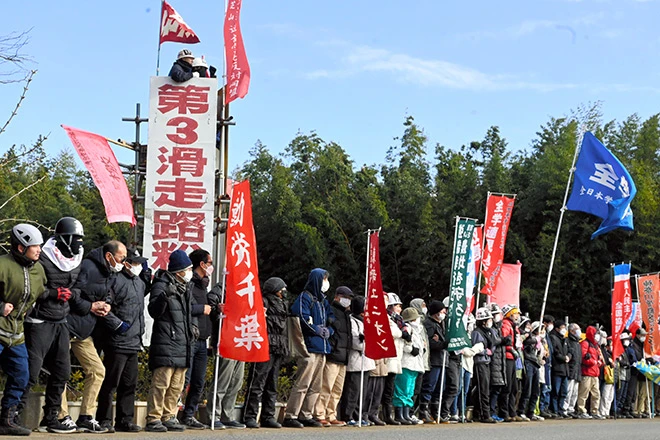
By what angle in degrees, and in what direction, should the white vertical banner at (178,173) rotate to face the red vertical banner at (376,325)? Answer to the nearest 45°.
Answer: approximately 45° to its left

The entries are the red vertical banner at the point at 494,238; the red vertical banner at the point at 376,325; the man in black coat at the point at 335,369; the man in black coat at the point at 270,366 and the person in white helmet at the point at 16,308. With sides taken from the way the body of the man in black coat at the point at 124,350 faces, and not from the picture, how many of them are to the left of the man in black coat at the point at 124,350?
4

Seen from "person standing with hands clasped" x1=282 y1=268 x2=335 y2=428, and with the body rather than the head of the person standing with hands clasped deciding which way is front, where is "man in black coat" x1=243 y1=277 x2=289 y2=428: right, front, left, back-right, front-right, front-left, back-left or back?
right

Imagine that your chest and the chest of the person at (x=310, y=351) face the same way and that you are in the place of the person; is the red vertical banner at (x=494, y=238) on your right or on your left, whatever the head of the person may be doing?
on your left

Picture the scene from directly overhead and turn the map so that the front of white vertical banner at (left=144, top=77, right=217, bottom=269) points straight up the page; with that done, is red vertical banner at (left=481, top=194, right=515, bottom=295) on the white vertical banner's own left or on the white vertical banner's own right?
on the white vertical banner's own left

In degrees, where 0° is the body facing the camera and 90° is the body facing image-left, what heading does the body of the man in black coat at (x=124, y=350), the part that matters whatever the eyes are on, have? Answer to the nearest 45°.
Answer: approximately 315°

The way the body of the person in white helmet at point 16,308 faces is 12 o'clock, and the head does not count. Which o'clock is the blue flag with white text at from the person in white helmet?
The blue flag with white text is roughly at 9 o'clock from the person in white helmet.

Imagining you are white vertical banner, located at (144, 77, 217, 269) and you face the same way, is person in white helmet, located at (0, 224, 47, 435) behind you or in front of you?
in front

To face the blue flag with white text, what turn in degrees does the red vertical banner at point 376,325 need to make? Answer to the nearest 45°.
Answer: approximately 135° to its left

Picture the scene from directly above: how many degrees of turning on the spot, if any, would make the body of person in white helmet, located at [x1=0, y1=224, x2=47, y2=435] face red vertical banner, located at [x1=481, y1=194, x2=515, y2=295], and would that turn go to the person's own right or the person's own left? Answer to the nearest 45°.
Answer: approximately 90° to the person's own left

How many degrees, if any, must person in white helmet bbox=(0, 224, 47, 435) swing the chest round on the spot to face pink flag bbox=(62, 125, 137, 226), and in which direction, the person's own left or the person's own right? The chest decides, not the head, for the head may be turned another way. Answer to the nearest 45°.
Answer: approximately 135° to the person's own left

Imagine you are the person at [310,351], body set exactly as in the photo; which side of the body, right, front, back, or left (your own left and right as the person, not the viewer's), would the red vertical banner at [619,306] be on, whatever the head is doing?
left
